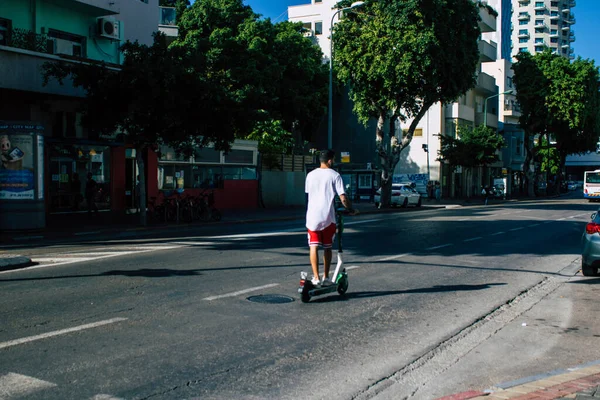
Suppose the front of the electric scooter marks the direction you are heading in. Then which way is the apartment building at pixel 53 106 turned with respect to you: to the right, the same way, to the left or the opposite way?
to the right

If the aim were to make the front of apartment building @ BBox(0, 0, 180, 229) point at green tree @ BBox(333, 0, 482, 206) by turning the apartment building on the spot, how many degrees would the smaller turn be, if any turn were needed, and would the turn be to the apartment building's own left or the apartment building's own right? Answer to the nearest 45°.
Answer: approximately 45° to the apartment building's own left

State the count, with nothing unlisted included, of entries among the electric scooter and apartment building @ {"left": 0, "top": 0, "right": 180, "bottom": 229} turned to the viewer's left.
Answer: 0

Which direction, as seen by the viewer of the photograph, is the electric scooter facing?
facing away from the viewer and to the right of the viewer

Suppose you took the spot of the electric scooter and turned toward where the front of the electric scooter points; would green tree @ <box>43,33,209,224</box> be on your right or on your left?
on your left

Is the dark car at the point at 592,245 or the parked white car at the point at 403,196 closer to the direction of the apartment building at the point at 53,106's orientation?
the dark car

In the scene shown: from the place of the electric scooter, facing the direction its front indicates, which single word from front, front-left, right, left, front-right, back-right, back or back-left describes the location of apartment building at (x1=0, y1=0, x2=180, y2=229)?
left

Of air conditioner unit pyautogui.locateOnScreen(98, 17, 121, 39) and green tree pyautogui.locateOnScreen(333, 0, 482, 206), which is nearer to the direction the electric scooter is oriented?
the green tree

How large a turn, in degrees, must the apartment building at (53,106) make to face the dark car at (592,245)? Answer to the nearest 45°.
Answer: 0° — it already faces it

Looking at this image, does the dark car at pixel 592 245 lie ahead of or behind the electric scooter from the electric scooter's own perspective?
ahead

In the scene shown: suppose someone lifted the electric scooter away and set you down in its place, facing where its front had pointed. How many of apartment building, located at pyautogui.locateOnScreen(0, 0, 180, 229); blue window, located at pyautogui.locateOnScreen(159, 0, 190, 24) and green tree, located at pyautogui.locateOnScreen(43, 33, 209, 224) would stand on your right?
0

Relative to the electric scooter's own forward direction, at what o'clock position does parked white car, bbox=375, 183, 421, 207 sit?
The parked white car is roughly at 11 o'clock from the electric scooter.

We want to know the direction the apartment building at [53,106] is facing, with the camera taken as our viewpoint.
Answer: facing the viewer and to the right of the viewer

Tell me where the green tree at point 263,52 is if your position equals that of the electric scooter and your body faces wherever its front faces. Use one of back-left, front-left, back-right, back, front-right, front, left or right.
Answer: front-left
